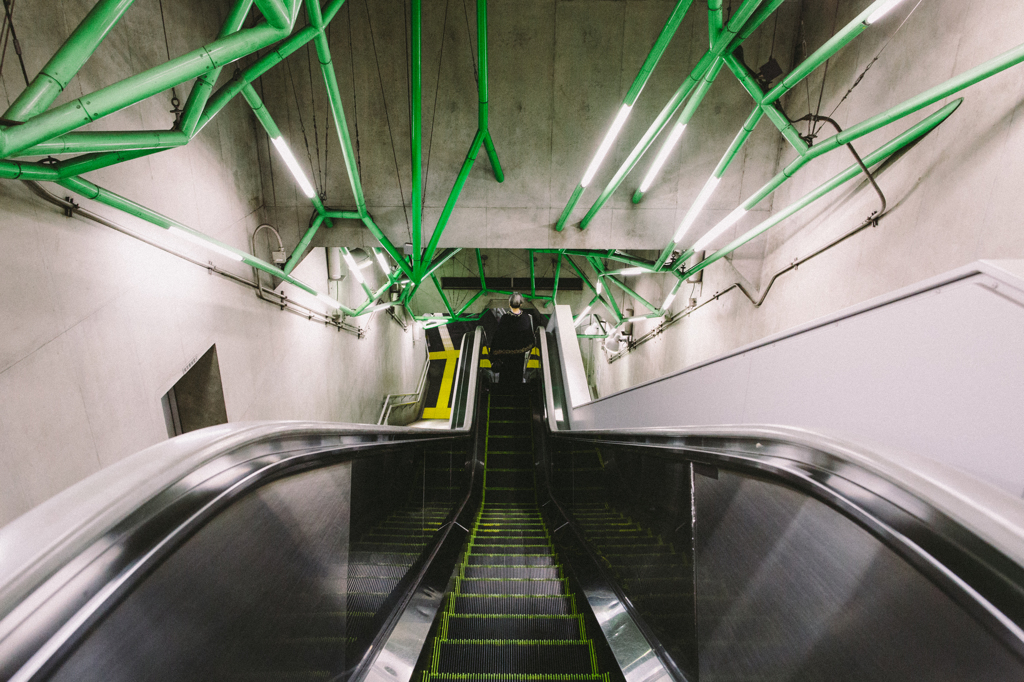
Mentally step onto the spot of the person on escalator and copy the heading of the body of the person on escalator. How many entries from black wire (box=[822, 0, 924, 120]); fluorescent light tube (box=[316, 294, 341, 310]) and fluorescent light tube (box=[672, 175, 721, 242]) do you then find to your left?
1

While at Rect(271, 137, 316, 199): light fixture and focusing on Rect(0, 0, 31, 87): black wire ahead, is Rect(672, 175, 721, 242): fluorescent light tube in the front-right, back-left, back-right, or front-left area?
back-left

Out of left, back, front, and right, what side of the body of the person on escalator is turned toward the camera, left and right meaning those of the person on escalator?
back

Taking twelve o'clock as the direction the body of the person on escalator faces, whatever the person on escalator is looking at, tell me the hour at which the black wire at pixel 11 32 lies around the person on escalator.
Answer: The black wire is roughly at 7 o'clock from the person on escalator.

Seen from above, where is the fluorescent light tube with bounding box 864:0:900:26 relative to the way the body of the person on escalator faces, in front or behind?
behind

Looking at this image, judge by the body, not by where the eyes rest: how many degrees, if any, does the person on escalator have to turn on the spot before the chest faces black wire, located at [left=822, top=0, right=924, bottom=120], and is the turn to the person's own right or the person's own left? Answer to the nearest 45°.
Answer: approximately 135° to the person's own right

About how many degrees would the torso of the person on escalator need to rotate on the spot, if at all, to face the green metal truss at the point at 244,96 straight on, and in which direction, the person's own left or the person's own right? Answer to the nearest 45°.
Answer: approximately 135° to the person's own left

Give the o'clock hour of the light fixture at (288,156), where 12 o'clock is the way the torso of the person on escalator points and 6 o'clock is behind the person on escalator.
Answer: The light fixture is roughly at 7 o'clock from the person on escalator.

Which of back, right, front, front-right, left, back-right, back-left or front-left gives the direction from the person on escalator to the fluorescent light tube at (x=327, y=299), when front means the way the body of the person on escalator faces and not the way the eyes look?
left
